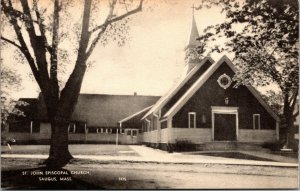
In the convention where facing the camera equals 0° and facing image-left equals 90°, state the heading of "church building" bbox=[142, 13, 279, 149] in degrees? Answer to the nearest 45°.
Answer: approximately 0°
